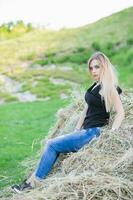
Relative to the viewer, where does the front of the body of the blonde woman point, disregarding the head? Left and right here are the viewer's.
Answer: facing the viewer and to the left of the viewer
